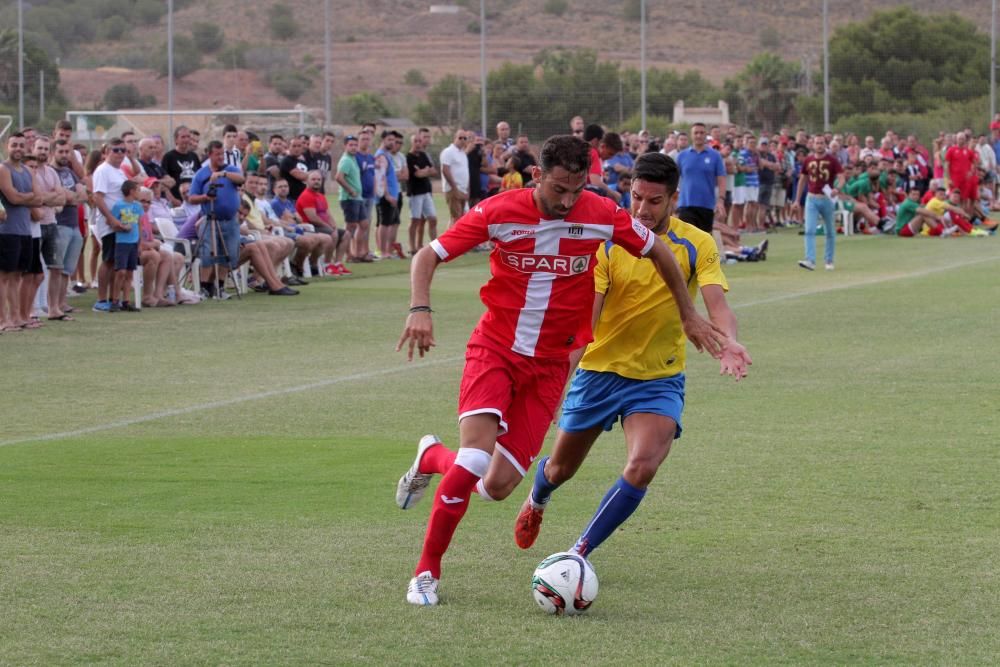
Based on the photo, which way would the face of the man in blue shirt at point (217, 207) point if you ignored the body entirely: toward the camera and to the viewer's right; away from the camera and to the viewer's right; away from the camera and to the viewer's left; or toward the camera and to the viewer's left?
toward the camera and to the viewer's right

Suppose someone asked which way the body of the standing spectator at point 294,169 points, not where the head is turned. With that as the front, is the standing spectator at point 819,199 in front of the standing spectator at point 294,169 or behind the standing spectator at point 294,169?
in front

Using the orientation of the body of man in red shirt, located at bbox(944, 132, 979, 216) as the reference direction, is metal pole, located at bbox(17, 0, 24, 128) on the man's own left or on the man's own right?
on the man's own right

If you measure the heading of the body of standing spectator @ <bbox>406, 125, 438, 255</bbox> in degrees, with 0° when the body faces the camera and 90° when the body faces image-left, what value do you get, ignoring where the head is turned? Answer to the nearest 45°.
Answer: approximately 315°
